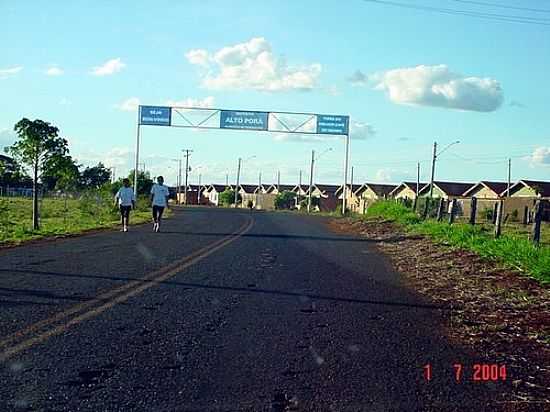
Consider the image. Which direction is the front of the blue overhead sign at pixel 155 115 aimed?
toward the camera

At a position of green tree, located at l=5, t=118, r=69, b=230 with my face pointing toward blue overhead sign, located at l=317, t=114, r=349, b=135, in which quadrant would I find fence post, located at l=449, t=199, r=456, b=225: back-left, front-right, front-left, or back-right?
front-right

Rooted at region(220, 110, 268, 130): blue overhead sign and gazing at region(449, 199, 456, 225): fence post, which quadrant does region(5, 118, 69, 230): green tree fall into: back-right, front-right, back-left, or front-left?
front-right

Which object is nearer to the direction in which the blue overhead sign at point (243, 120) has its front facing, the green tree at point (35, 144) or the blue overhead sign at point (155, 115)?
the green tree

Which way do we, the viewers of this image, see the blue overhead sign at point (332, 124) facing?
facing the viewer

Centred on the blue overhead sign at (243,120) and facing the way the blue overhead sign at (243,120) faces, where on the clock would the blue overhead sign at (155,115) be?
the blue overhead sign at (155,115) is roughly at 3 o'clock from the blue overhead sign at (243,120).

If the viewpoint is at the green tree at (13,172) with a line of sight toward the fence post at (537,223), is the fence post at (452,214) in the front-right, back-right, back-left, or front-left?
front-left

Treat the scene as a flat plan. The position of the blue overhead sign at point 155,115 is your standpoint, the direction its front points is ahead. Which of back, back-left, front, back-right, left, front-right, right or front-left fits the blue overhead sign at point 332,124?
left

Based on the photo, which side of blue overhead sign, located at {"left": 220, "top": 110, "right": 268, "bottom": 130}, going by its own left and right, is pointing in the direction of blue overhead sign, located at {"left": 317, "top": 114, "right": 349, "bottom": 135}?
left

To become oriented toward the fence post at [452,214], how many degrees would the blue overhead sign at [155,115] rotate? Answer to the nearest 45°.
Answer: approximately 45° to its left

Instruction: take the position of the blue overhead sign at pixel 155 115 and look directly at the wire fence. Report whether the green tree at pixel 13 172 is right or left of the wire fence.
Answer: right

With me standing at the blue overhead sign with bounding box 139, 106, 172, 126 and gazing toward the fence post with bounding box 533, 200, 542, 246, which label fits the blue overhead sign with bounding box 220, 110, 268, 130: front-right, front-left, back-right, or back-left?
front-left
